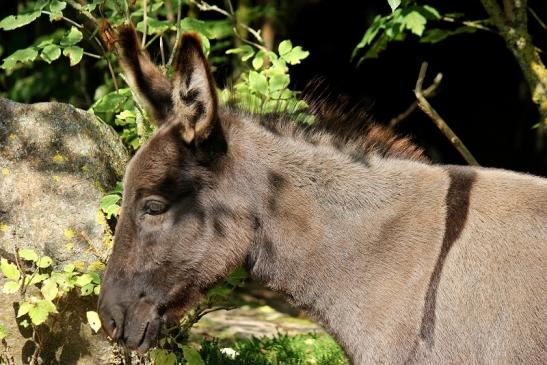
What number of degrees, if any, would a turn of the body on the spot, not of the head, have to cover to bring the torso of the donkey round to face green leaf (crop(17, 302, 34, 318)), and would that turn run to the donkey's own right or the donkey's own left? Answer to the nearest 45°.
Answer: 0° — it already faces it

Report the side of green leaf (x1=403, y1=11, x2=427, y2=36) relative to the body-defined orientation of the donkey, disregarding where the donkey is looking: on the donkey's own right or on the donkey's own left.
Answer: on the donkey's own right

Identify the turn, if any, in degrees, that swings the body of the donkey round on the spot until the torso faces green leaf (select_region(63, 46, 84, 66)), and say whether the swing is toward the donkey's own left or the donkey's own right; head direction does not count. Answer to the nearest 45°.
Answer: approximately 45° to the donkey's own right

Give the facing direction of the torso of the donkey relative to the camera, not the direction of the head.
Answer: to the viewer's left

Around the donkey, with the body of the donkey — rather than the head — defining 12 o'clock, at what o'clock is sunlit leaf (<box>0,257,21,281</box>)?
The sunlit leaf is roughly at 12 o'clock from the donkey.

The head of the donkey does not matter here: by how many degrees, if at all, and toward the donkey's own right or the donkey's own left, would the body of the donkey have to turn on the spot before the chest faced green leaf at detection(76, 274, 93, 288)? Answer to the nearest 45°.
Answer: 0° — it already faces it

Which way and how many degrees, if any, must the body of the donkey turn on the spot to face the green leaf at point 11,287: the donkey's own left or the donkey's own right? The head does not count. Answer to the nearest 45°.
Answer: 0° — it already faces it

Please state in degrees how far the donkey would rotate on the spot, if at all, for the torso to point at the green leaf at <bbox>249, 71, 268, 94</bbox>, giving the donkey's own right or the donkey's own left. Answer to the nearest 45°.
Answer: approximately 45° to the donkey's own right

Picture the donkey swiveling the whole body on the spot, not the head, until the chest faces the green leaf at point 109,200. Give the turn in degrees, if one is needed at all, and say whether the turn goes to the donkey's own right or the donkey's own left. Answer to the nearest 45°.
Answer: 0° — it already faces it

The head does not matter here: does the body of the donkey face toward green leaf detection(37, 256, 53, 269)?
yes

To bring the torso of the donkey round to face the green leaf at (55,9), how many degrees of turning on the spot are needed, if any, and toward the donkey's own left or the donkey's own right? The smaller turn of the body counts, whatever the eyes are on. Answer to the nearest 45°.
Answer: approximately 45° to the donkey's own right
